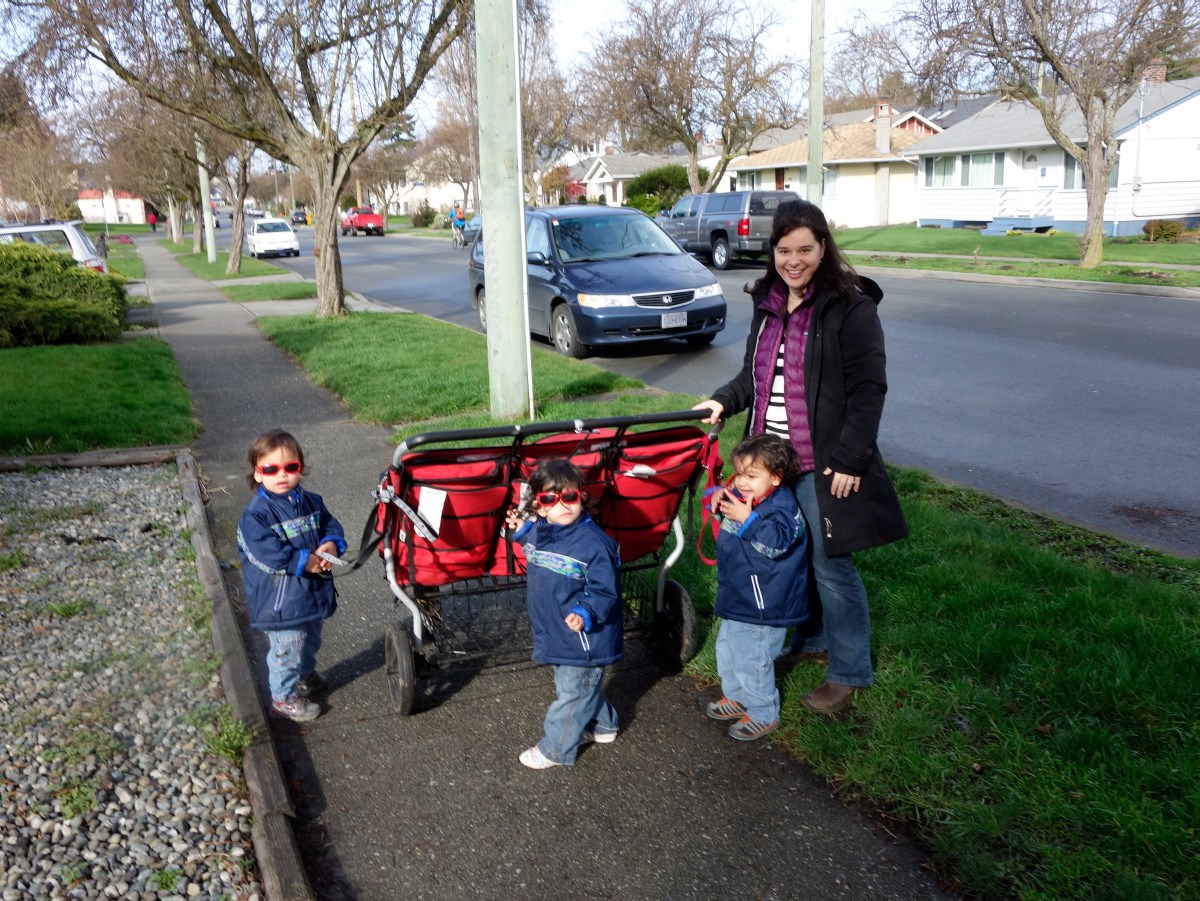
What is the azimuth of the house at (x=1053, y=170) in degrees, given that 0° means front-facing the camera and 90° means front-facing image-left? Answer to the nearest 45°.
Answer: approximately 45°

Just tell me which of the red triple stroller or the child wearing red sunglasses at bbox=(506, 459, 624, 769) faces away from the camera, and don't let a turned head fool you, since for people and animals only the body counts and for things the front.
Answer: the red triple stroller

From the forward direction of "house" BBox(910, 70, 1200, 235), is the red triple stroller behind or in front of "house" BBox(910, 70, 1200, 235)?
in front

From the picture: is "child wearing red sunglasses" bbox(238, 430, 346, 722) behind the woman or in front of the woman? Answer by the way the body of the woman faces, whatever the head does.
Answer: in front

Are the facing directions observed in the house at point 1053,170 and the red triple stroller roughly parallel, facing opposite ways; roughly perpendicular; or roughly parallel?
roughly perpendicular

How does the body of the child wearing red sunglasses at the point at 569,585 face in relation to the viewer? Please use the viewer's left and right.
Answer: facing the viewer and to the left of the viewer

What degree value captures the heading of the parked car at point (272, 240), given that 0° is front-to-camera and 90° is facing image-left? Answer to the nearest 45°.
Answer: approximately 315°

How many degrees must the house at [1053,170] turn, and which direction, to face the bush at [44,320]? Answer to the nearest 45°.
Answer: approximately 45° to its left

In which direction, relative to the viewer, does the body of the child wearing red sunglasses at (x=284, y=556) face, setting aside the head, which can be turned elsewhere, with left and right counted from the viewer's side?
facing the viewer and to the right of the viewer

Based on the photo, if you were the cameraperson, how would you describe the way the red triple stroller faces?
facing away from the viewer
